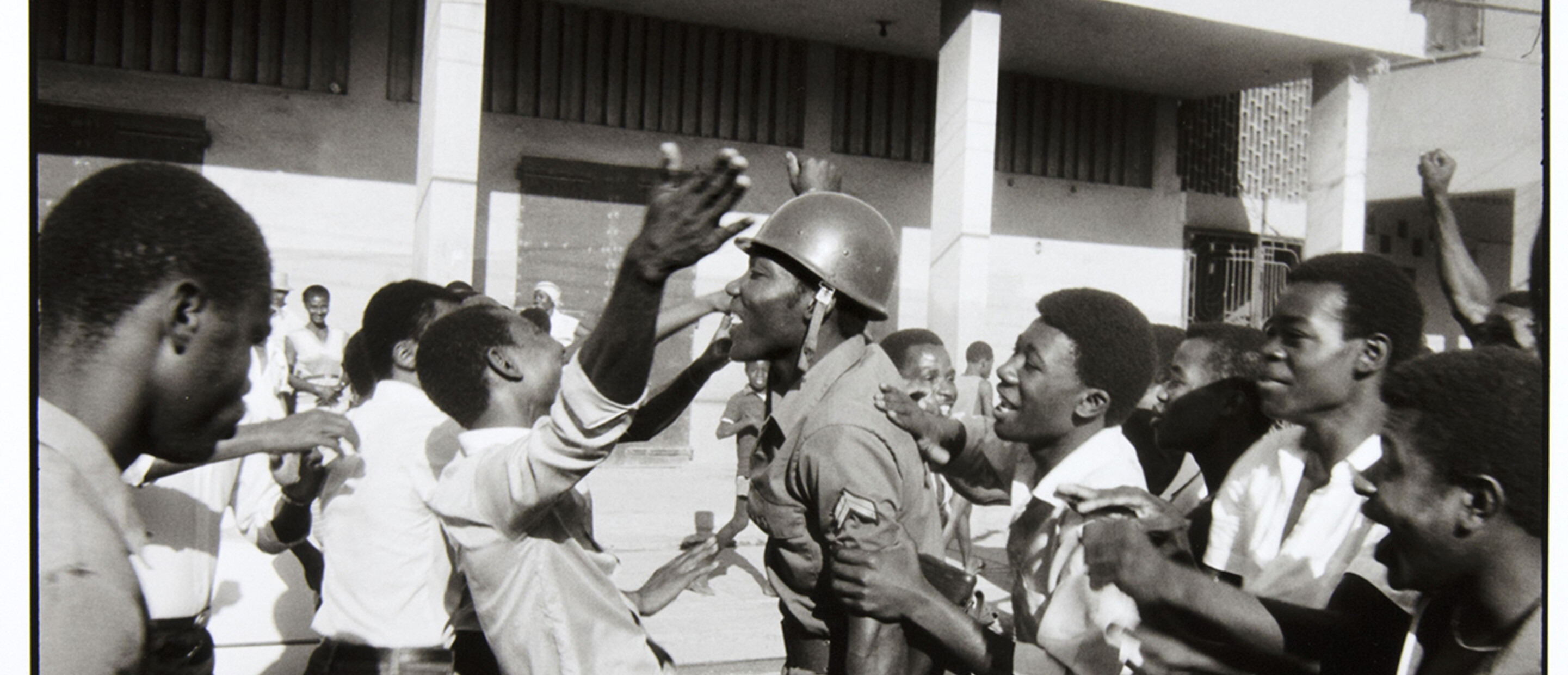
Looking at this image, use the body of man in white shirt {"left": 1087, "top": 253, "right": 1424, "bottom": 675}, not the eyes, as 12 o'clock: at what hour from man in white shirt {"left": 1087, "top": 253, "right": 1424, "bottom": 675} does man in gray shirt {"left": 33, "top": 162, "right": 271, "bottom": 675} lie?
man in gray shirt {"left": 33, "top": 162, "right": 271, "bottom": 675} is roughly at 12 o'clock from man in white shirt {"left": 1087, "top": 253, "right": 1424, "bottom": 675}.

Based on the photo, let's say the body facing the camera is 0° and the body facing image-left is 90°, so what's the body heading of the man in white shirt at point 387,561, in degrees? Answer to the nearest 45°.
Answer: approximately 225°

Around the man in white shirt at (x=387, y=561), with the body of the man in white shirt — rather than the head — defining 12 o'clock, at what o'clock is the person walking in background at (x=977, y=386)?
The person walking in background is roughly at 12 o'clock from the man in white shirt.

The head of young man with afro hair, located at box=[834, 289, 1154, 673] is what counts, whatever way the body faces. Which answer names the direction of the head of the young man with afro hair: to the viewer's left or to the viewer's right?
to the viewer's left

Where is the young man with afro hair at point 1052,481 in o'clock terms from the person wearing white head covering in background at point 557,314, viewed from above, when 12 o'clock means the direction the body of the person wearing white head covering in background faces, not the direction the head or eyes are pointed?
The young man with afro hair is roughly at 10 o'clock from the person wearing white head covering in background.

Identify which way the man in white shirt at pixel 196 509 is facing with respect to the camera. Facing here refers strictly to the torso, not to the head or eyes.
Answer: to the viewer's right

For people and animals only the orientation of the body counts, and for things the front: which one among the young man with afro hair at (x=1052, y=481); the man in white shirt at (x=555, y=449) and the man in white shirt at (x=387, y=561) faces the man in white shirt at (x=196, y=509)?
the young man with afro hair

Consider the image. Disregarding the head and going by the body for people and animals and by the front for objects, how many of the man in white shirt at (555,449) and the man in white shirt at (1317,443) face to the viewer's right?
1

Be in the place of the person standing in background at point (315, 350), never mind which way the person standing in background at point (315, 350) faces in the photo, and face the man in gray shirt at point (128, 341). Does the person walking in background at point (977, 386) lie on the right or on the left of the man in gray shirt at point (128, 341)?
left

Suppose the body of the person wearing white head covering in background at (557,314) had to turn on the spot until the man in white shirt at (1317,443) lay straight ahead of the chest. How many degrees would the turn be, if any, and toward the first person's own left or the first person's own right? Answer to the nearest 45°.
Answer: approximately 45° to the first person's own left

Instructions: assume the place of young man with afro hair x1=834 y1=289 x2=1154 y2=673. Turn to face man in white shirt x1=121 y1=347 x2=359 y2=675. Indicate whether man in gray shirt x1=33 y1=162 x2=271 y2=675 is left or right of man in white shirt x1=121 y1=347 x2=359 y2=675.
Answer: left

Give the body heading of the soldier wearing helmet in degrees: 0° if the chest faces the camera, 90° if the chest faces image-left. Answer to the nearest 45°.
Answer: approximately 90°

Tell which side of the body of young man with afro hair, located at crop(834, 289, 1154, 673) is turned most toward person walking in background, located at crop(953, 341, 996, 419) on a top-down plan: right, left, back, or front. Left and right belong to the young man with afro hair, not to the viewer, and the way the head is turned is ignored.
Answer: right

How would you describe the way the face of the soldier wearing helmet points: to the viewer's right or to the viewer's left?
to the viewer's left

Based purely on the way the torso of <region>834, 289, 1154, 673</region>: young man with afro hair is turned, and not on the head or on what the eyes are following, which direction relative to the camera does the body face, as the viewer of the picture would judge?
to the viewer's left

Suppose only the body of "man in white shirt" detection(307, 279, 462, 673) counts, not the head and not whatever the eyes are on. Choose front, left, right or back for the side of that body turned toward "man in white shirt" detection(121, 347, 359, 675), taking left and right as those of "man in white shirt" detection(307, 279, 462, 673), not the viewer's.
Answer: left
